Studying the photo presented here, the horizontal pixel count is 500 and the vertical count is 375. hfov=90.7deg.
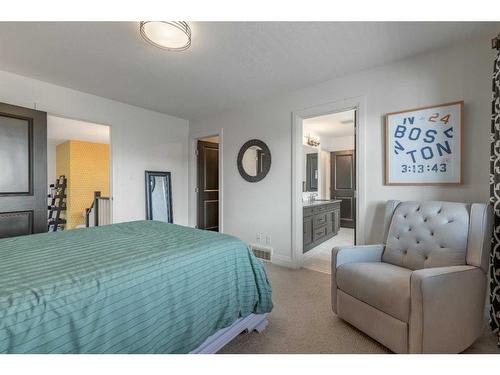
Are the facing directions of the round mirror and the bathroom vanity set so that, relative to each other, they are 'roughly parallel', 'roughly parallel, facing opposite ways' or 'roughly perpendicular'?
roughly perpendicular

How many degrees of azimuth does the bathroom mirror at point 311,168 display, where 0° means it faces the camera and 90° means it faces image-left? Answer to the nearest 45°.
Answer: approximately 315°

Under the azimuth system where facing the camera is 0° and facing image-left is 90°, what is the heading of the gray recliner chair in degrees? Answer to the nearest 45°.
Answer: approximately 45°

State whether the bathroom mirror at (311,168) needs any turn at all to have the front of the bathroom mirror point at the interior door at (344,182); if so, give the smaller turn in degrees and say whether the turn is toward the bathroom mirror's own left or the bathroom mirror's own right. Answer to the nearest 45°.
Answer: approximately 90° to the bathroom mirror's own left

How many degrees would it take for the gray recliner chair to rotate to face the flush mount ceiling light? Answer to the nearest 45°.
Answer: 0° — it already faces it

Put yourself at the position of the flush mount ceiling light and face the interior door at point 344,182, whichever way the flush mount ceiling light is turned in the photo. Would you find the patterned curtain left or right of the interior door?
right

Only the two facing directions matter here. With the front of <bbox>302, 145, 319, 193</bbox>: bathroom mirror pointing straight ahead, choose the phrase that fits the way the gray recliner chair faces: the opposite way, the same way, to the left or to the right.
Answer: to the right
